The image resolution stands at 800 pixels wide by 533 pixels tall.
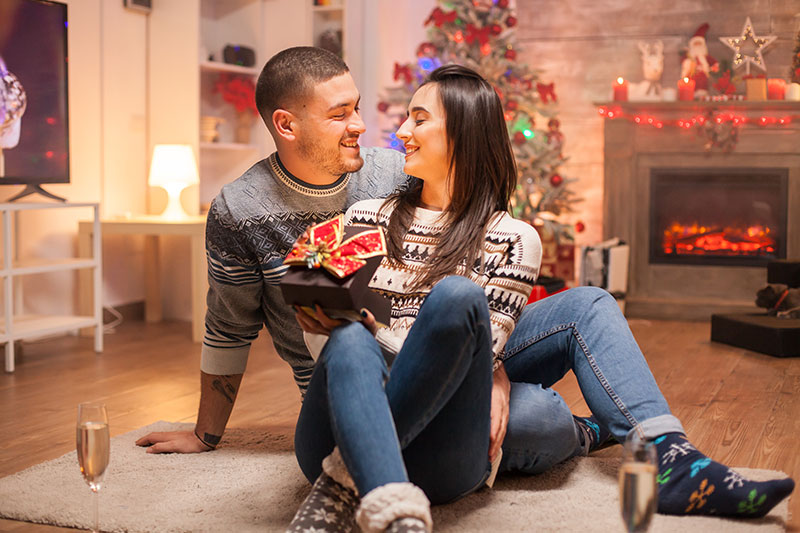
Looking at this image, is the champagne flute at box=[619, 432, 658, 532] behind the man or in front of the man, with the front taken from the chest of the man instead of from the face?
in front

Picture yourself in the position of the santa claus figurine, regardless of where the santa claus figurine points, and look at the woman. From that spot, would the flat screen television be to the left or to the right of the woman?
right

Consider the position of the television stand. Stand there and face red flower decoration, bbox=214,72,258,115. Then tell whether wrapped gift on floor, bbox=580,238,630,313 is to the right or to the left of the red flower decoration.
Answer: right

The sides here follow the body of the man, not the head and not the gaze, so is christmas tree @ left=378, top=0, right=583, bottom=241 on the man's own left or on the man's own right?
on the man's own left

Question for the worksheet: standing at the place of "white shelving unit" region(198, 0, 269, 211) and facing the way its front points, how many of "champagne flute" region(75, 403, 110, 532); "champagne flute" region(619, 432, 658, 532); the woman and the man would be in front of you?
4

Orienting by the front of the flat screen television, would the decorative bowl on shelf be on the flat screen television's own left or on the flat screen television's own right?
on the flat screen television's own left

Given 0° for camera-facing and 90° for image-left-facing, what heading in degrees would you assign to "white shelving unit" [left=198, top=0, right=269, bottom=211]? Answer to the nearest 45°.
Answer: approximately 0°

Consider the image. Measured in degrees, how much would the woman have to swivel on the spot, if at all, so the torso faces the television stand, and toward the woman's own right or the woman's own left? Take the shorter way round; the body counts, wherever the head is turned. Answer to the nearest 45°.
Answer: approximately 90° to the woman's own right

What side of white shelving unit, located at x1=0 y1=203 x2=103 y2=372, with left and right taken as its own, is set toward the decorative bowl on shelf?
left

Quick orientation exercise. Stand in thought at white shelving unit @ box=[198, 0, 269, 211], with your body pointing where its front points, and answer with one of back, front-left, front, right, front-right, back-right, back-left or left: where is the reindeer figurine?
left

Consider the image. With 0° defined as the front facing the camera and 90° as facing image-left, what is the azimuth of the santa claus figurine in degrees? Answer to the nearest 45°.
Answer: approximately 0°
